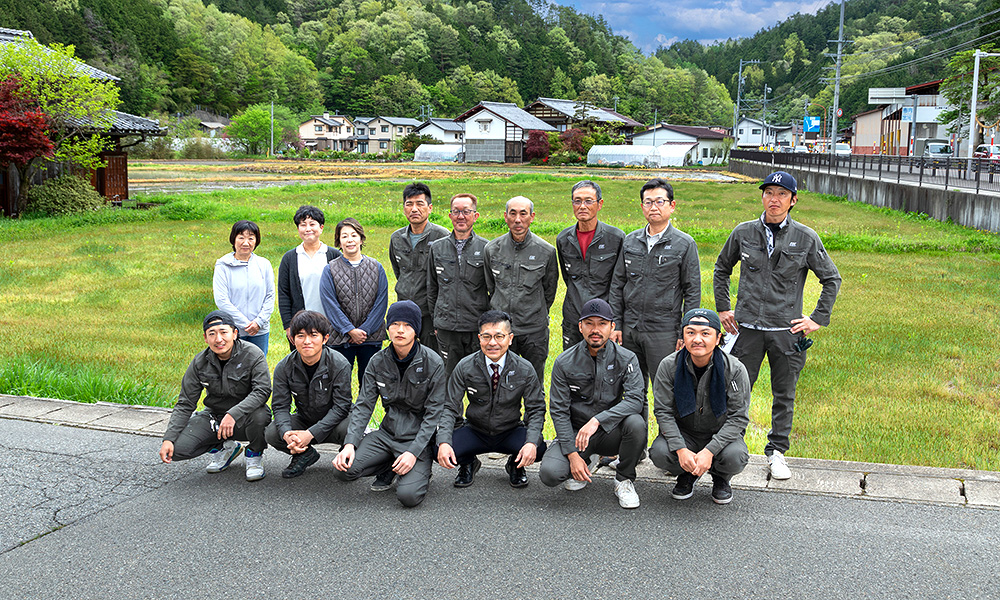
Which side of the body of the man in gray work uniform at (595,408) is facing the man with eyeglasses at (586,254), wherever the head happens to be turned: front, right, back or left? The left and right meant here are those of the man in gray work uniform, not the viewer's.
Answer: back

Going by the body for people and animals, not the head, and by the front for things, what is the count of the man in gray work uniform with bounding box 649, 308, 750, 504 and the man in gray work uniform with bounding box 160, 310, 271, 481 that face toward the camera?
2

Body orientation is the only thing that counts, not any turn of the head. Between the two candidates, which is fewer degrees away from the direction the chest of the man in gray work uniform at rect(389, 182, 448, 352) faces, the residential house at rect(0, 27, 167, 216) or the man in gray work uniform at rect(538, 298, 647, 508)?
the man in gray work uniform

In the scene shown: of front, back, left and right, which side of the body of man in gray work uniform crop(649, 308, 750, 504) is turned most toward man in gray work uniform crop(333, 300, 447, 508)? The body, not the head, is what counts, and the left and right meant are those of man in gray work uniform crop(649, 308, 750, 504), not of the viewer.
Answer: right

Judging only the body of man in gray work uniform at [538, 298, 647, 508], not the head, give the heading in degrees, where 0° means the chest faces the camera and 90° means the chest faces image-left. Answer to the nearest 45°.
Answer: approximately 0°

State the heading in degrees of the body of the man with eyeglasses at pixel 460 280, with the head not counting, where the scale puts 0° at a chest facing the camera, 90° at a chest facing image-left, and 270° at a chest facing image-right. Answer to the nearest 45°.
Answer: approximately 0°
